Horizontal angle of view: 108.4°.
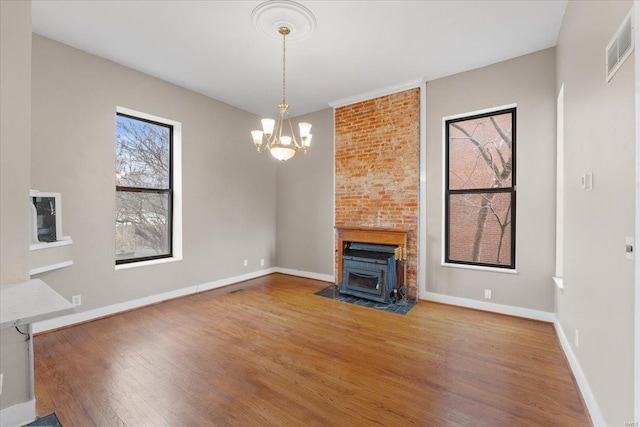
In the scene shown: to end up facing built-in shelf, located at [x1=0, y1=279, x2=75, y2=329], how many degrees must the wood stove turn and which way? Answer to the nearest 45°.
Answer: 0° — it already faces it

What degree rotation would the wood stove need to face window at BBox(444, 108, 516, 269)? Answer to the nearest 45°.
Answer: approximately 135° to its left

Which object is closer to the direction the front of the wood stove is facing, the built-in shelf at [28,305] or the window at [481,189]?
the built-in shelf

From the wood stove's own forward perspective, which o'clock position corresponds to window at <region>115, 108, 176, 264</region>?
The window is roughly at 1 o'clock from the wood stove.

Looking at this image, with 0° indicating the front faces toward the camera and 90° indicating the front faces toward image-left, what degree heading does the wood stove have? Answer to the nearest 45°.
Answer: approximately 45°
